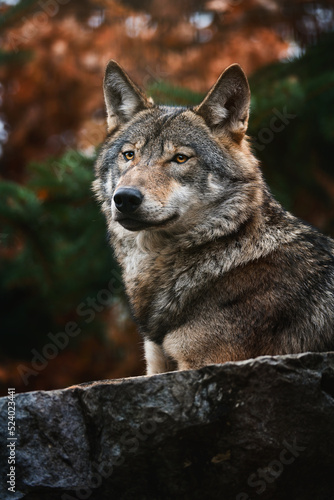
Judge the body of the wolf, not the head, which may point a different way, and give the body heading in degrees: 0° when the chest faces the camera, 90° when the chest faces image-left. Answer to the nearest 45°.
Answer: approximately 45°
